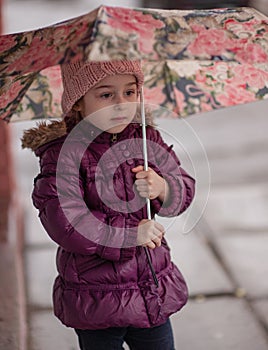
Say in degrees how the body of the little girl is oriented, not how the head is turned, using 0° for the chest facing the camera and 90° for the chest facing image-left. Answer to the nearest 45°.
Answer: approximately 315°

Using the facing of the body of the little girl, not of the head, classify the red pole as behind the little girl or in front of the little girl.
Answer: behind
